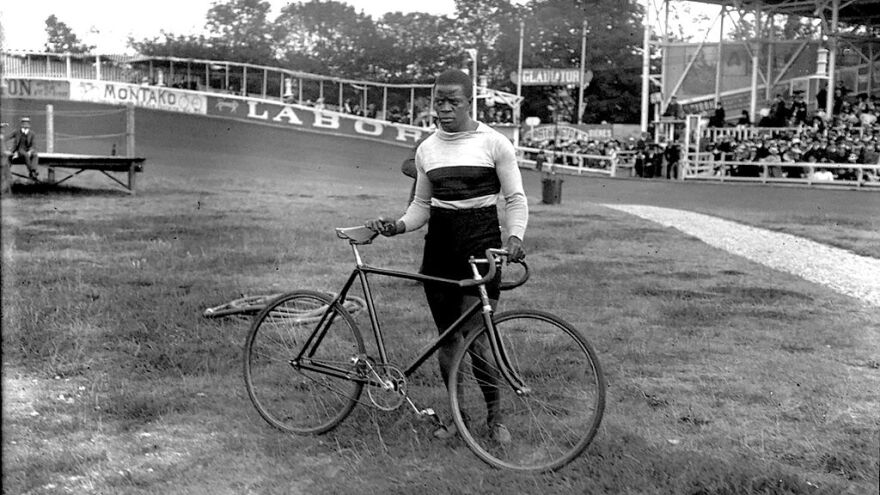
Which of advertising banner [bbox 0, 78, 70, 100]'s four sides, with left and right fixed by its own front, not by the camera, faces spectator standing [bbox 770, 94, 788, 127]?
left

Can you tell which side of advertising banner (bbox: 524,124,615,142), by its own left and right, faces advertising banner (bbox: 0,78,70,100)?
right

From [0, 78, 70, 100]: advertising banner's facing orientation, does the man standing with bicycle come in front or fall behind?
in front

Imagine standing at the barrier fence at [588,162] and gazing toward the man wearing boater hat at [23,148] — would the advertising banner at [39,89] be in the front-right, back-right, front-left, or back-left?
front-right

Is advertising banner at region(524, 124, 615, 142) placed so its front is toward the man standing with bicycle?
yes

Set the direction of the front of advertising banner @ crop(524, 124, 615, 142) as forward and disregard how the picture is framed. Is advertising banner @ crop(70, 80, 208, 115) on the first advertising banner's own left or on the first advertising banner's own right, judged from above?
on the first advertising banner's own right

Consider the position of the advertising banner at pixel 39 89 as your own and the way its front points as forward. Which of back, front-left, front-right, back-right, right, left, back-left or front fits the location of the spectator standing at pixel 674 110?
left

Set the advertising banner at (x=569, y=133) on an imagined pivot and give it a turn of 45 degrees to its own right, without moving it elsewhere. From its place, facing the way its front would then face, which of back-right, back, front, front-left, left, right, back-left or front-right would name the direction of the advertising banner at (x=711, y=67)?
back

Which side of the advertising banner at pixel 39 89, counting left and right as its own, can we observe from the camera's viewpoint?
front

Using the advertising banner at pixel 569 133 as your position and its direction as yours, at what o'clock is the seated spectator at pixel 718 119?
The seated spectator is roughly at 9 o'clock from the advertising banner.

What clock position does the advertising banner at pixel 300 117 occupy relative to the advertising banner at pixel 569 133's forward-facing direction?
the advertising banner at pixel 300 117 is roughly at 2 o'clock from the advertising banner at pixel 569 133.

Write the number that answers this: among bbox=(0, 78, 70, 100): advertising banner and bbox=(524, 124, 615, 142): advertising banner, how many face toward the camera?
2

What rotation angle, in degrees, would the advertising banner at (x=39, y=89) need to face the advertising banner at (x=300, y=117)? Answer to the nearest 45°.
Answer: approximately 45° to its left

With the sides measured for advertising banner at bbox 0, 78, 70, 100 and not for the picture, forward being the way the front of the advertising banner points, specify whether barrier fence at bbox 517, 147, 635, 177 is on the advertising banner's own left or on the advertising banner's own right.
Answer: on the advertising banner's own left

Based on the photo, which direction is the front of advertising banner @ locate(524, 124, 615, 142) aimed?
toward the camera
